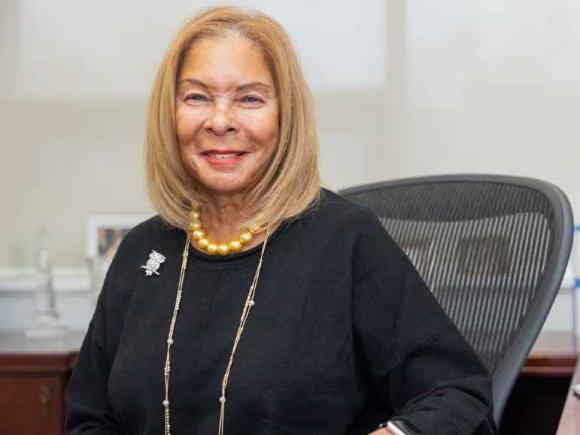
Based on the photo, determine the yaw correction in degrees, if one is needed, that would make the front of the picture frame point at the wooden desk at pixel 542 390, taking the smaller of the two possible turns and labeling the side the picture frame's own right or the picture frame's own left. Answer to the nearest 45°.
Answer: approximately 45° to the picture frame's own left

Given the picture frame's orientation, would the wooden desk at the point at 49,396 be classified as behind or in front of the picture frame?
in front

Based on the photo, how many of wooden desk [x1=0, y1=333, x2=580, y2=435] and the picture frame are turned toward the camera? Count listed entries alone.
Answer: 2

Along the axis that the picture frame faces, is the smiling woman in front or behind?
in front

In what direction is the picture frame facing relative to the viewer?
toward the camera

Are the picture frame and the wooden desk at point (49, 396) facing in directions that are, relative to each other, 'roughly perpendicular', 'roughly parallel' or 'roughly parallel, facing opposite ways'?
roughly parallel

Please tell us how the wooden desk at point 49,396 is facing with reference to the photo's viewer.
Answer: facing the viewer

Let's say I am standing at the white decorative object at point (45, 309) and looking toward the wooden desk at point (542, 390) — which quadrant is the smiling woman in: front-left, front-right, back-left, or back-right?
front-right
